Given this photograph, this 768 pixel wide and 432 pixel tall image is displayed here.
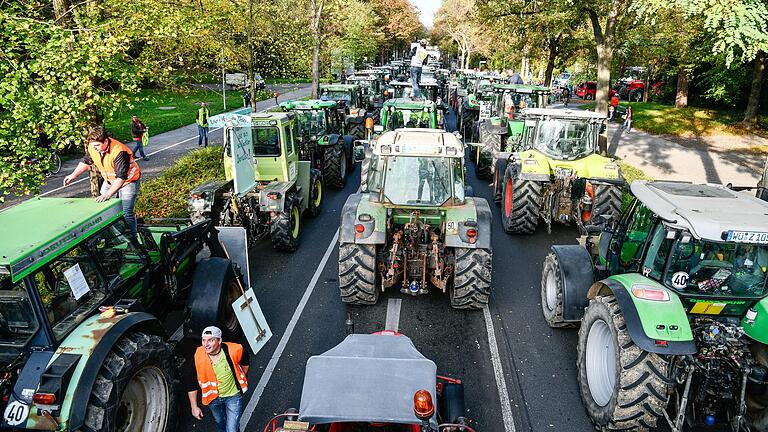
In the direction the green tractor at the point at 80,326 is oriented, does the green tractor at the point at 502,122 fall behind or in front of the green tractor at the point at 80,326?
in front

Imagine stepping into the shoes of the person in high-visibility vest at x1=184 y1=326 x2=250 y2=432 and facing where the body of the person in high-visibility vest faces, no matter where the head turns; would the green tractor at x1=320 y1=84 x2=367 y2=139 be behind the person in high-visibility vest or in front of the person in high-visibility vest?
behind

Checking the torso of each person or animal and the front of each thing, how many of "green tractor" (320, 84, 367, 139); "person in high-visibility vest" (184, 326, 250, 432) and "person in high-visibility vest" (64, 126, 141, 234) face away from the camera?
1

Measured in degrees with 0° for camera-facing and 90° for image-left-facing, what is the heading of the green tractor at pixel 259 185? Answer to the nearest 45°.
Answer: approximately 225°

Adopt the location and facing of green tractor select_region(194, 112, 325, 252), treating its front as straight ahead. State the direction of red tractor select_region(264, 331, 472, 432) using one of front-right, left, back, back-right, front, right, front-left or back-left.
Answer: back-right

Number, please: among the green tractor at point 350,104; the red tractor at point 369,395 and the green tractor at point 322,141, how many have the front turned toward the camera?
0

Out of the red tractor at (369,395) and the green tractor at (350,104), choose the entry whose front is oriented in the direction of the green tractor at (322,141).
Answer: the red tractor

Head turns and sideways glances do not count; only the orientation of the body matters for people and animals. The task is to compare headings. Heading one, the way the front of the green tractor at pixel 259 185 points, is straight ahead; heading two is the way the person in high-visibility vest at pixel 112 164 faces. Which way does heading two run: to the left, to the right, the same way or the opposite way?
the opposite way

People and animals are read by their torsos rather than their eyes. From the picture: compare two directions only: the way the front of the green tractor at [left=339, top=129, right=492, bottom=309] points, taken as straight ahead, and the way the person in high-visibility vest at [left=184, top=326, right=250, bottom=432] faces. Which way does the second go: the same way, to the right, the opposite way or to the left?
the opposite way

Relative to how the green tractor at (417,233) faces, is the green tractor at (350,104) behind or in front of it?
in front

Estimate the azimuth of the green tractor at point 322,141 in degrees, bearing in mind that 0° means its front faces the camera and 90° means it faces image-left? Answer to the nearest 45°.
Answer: approximately 225°

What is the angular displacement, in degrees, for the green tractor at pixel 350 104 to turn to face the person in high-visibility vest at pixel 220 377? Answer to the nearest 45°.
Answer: approximately 180°

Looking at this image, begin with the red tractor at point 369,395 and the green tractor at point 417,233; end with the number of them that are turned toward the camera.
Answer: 0

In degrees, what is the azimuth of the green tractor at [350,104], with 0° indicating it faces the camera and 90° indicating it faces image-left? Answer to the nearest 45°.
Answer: approximately 180°

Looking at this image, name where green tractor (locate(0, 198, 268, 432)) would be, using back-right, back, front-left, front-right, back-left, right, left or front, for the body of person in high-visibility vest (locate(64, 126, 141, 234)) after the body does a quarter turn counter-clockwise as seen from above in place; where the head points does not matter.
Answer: front-right

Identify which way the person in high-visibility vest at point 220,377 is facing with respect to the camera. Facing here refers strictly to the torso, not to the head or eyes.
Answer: toward the camera

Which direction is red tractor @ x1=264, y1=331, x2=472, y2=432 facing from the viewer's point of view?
away from the camera

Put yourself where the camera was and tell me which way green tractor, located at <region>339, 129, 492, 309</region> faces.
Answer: facing away from the viewer

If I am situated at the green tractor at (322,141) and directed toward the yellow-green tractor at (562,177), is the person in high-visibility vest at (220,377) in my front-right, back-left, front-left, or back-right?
front-right
